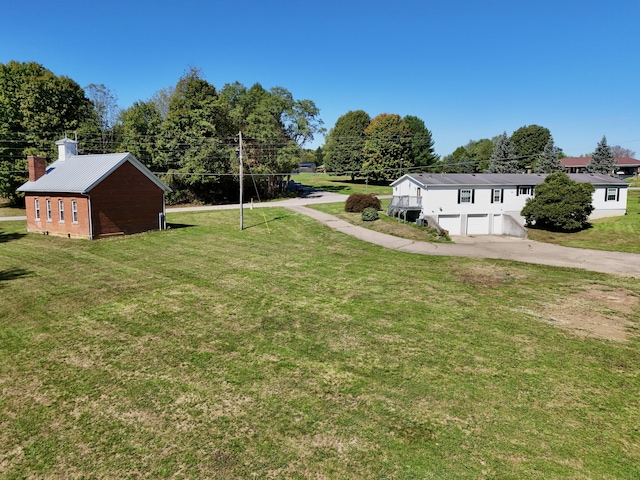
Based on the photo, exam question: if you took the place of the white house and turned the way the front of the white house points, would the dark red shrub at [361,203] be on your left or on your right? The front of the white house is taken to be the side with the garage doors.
on your right

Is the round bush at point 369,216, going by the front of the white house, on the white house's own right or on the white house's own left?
on the white house's own right

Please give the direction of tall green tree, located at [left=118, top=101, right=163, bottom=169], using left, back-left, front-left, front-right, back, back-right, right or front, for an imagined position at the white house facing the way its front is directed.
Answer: right

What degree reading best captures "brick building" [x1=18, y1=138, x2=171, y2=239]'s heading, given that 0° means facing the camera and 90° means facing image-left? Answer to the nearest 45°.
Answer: approximately 135°

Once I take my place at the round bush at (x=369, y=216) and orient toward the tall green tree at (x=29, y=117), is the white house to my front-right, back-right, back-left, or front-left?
back-right

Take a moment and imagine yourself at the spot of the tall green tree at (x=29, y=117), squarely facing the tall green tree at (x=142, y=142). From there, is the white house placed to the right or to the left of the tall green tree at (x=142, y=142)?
right

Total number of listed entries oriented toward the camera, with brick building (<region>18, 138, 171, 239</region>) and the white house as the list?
1

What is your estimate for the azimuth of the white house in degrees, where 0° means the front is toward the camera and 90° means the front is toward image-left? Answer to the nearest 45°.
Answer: approximately 0°

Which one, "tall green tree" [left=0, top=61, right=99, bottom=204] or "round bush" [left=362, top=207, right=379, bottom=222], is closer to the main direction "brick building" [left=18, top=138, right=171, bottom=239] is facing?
the tall green tree

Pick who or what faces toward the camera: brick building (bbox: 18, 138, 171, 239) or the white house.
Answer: the white house

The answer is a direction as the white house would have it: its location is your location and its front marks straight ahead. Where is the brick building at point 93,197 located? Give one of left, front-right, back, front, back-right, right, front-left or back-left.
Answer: front-right

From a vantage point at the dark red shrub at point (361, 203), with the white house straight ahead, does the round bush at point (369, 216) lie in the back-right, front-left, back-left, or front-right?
front-right

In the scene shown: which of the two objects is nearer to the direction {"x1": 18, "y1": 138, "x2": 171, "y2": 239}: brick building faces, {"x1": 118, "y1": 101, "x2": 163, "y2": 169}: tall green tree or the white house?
the tall green tree

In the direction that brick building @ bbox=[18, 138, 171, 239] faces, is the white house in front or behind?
behind
